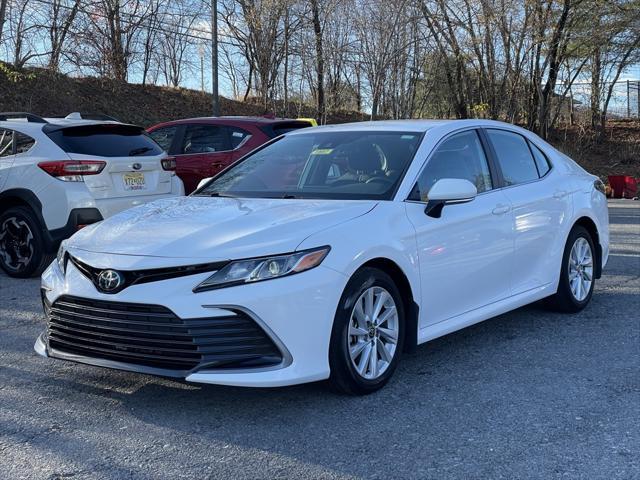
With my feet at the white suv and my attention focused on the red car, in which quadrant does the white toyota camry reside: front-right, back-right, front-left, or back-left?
back-right

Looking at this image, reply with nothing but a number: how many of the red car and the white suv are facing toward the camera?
0

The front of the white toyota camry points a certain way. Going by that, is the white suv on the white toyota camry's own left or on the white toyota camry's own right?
on the white toyota camry's own right

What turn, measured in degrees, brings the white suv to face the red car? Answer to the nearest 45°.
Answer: approximately 90° to its right

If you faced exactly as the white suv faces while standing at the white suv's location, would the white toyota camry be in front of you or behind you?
behind

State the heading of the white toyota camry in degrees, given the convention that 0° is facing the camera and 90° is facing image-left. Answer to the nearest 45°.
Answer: approximately 45°

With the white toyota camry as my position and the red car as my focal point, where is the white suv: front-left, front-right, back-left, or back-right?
front-left

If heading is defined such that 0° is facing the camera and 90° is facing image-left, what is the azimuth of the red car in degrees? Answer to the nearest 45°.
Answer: approximately 135°

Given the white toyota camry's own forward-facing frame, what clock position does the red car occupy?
The red car is roughly at 4 o'clock from the white toyota camry.

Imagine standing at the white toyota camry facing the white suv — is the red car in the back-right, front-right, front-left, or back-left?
front-right

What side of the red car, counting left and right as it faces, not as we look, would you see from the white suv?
left

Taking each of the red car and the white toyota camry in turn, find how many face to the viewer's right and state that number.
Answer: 0

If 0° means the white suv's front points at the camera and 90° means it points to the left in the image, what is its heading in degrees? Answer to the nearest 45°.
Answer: approximately 135°

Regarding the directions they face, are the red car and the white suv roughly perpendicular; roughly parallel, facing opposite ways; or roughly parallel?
roughly parallel
